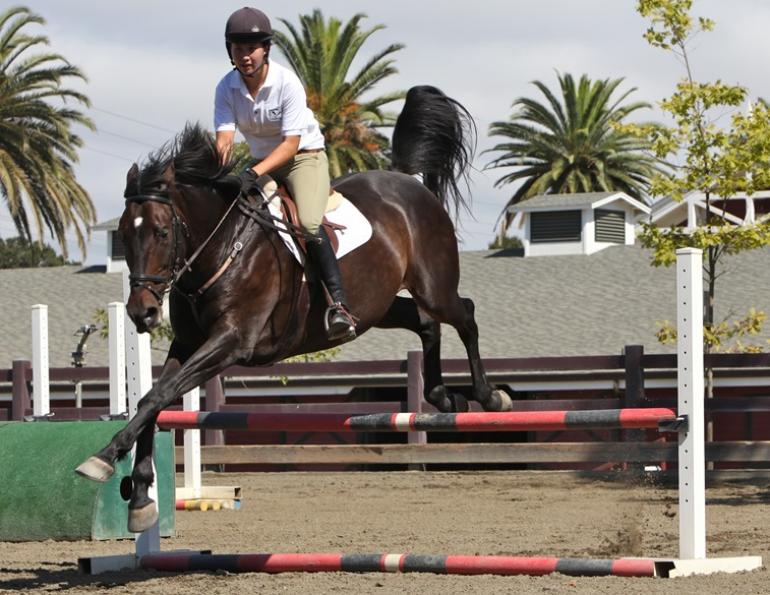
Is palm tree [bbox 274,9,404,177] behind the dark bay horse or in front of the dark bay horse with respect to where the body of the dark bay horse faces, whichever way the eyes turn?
behind

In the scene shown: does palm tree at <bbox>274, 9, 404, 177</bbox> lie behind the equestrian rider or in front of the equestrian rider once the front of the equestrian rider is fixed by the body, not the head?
behind

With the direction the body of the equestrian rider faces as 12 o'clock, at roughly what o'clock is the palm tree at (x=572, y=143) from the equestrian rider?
The palm tree is roughly at 5 o'clock from the equestrian rider.

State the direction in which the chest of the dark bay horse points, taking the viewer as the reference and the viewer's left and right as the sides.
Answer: facing the viewer and to the left of the viewer

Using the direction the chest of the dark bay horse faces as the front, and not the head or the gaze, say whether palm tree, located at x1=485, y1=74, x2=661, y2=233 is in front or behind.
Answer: behind

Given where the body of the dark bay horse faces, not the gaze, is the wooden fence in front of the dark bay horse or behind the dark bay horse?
behind

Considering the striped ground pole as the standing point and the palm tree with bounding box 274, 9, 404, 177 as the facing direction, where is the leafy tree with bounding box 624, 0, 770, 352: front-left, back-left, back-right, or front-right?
front-right

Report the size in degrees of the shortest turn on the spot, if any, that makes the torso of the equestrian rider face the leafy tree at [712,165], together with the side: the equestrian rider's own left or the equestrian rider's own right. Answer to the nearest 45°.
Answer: approximately 180°

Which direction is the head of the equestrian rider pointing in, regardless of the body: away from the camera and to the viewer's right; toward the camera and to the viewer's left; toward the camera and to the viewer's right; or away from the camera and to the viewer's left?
toward the camera and to the viewer's left
